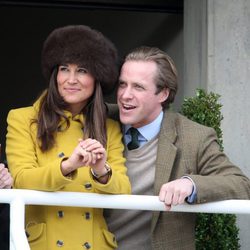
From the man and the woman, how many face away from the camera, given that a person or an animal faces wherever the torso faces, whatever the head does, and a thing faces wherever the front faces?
0

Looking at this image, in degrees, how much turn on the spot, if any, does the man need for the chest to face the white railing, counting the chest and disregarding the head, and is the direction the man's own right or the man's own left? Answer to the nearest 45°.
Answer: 0° — they already face it

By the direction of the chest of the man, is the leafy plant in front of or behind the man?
behind

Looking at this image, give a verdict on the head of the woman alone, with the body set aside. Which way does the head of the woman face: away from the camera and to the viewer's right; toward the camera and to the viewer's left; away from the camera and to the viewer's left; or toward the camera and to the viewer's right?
toward the camera and to the viewer's right

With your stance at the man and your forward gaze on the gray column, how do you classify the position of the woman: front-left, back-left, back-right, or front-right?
back-left

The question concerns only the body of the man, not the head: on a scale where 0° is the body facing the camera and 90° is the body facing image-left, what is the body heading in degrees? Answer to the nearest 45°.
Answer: approximately 45°

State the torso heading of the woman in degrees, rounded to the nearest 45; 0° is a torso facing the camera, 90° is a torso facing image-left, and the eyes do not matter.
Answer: approximately 0°
